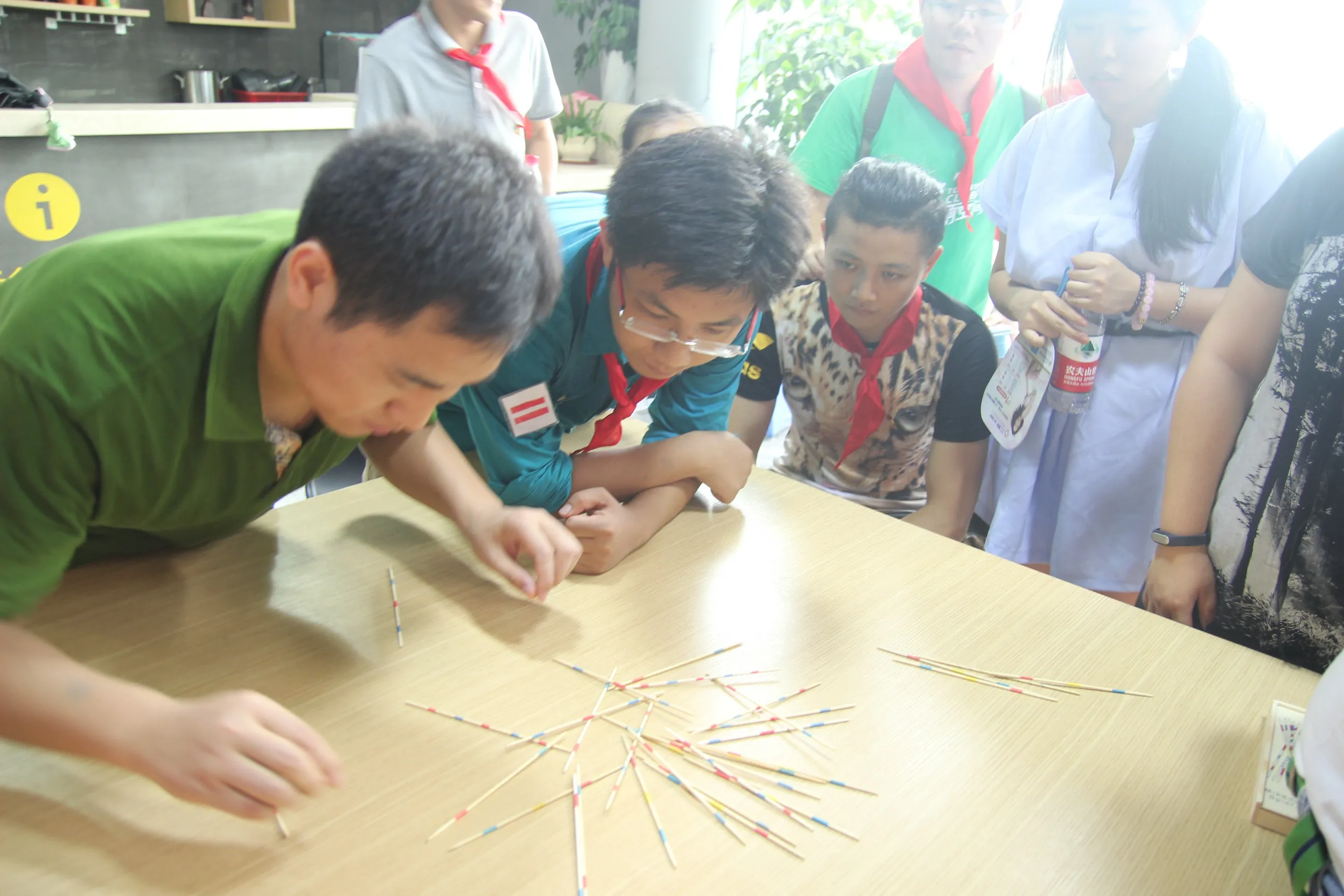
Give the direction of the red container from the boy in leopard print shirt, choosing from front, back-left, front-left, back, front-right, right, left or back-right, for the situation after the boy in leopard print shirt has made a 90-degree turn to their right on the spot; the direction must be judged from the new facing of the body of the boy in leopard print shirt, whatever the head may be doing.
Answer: front-right

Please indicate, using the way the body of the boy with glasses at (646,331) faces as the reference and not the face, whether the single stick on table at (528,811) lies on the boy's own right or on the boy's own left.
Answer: on the boy's own right

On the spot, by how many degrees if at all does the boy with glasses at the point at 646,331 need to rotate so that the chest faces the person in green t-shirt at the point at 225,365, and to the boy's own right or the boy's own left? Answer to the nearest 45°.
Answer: approximately 90° to the boy's own right

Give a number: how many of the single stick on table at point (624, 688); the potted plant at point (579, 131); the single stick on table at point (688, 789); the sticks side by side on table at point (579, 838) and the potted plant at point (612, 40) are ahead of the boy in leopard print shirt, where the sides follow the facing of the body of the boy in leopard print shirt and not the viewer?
3

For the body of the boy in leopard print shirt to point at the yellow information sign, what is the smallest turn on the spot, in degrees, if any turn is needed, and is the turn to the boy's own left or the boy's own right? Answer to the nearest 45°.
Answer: approximately 90° to the boy's own right

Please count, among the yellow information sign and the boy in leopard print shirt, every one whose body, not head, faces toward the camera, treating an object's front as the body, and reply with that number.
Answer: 2

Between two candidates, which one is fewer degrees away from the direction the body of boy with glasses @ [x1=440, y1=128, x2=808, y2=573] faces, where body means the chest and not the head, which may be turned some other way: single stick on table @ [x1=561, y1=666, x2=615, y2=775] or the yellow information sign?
the single stick on table

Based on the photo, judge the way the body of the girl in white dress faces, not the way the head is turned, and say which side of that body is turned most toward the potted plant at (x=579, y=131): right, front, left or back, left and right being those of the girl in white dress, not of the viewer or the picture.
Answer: right

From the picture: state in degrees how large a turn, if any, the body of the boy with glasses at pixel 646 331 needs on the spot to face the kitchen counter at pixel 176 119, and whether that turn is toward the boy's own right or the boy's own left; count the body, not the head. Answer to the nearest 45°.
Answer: approximately 180°

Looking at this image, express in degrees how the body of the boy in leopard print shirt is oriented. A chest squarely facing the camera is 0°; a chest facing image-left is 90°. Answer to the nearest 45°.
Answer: approximately 0°

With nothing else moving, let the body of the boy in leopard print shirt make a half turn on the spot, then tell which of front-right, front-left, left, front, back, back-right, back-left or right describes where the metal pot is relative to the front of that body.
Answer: front-left
